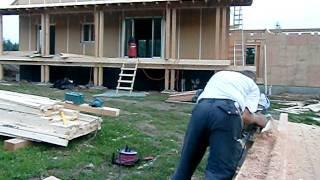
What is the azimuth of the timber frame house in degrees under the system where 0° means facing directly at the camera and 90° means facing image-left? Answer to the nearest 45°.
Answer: approximately 0°

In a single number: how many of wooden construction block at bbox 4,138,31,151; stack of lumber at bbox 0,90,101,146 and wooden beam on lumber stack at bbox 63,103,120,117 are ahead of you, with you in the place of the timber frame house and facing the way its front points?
3

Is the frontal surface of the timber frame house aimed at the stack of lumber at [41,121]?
yes

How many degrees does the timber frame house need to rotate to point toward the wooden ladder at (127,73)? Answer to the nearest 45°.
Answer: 0° — it already faces it

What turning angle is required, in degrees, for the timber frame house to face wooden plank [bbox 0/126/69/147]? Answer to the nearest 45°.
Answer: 0° — it already faces it

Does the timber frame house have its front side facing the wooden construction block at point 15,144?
yes

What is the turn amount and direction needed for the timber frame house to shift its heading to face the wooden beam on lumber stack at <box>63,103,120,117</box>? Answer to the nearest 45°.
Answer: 0° — it already faces it
